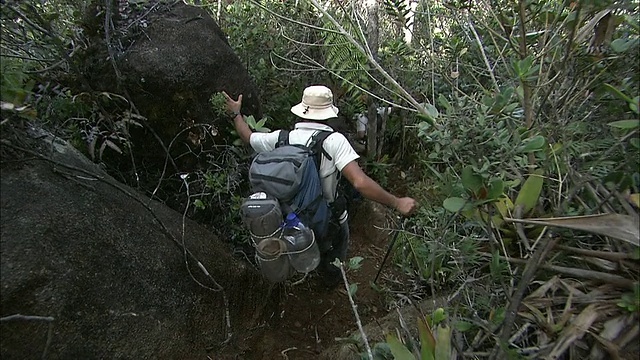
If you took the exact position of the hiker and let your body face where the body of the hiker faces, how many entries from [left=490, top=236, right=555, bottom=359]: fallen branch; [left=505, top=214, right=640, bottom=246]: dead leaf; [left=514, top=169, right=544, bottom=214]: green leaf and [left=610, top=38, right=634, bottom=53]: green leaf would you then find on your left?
0

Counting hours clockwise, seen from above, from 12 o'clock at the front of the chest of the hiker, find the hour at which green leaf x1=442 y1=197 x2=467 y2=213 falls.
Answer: The green leaf is roughly at 4 o'clock from the hiker.

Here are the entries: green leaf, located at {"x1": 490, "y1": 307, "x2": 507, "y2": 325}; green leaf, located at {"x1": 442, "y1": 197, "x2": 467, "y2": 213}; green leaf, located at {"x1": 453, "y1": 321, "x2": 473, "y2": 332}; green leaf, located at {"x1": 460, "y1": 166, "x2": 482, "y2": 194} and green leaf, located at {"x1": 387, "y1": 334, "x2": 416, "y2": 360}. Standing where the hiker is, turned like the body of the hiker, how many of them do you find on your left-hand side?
0

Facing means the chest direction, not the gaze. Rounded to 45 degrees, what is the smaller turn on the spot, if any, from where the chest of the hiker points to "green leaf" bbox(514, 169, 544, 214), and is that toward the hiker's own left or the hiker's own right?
approximately 90° to the hiker's own right

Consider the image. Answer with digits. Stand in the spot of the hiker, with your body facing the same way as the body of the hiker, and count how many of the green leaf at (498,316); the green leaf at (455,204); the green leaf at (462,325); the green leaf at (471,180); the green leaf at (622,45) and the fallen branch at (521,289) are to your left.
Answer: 0

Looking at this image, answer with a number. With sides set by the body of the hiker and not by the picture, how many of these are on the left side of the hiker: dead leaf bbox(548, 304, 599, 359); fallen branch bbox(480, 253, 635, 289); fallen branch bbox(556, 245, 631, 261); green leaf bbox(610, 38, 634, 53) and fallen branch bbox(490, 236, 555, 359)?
0

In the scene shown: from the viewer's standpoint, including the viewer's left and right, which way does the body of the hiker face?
facing away from the viewer and to the right of the viewer

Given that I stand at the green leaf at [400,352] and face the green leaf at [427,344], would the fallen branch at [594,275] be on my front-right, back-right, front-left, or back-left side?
front-left

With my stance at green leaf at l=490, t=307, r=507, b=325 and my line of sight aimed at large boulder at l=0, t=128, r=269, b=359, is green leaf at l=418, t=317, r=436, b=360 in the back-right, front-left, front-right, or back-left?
front-left

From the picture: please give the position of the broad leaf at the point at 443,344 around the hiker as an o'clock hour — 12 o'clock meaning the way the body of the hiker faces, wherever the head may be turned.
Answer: The broad leaf is roughly at 4 o'clock from the hiker.

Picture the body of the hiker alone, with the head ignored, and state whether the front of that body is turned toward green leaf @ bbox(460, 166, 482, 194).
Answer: no

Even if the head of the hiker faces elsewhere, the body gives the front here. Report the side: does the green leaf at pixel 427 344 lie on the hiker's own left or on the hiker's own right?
on the hiker's own right

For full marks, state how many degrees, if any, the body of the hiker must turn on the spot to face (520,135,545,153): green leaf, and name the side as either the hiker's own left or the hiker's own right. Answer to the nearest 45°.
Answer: approximately 90° to the hiker's own right

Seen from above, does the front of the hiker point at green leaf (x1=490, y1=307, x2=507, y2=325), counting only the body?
no

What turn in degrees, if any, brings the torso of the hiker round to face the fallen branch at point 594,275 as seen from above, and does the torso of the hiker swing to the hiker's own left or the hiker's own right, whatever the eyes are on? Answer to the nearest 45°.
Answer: approximately 90° to the hiker's own right

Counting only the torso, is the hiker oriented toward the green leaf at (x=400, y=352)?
no
